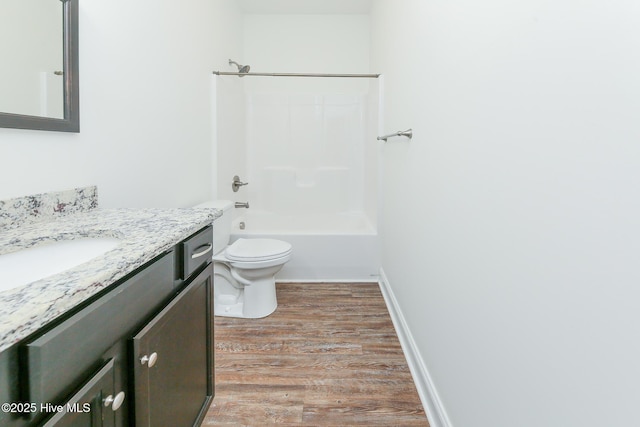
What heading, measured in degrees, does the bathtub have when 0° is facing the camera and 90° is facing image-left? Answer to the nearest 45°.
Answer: approximately 0°
